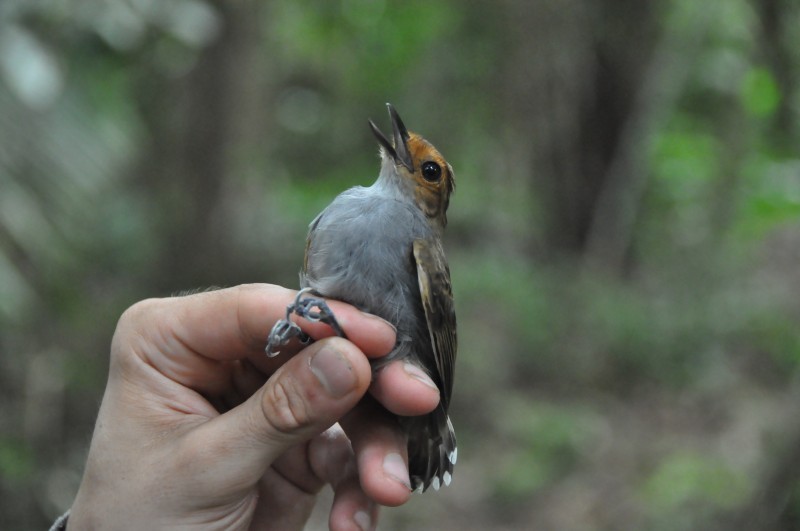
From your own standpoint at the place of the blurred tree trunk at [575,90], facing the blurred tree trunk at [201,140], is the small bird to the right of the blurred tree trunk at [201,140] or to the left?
left

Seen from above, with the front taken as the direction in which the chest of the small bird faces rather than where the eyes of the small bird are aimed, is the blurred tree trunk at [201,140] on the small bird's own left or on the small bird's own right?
on the small bird's own right

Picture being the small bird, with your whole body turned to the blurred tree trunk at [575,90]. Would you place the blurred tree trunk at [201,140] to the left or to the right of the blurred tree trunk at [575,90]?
left

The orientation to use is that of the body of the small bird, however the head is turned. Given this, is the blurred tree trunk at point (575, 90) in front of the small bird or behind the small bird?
behind

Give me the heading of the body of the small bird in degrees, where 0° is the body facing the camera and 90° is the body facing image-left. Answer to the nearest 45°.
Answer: approximately 45°
